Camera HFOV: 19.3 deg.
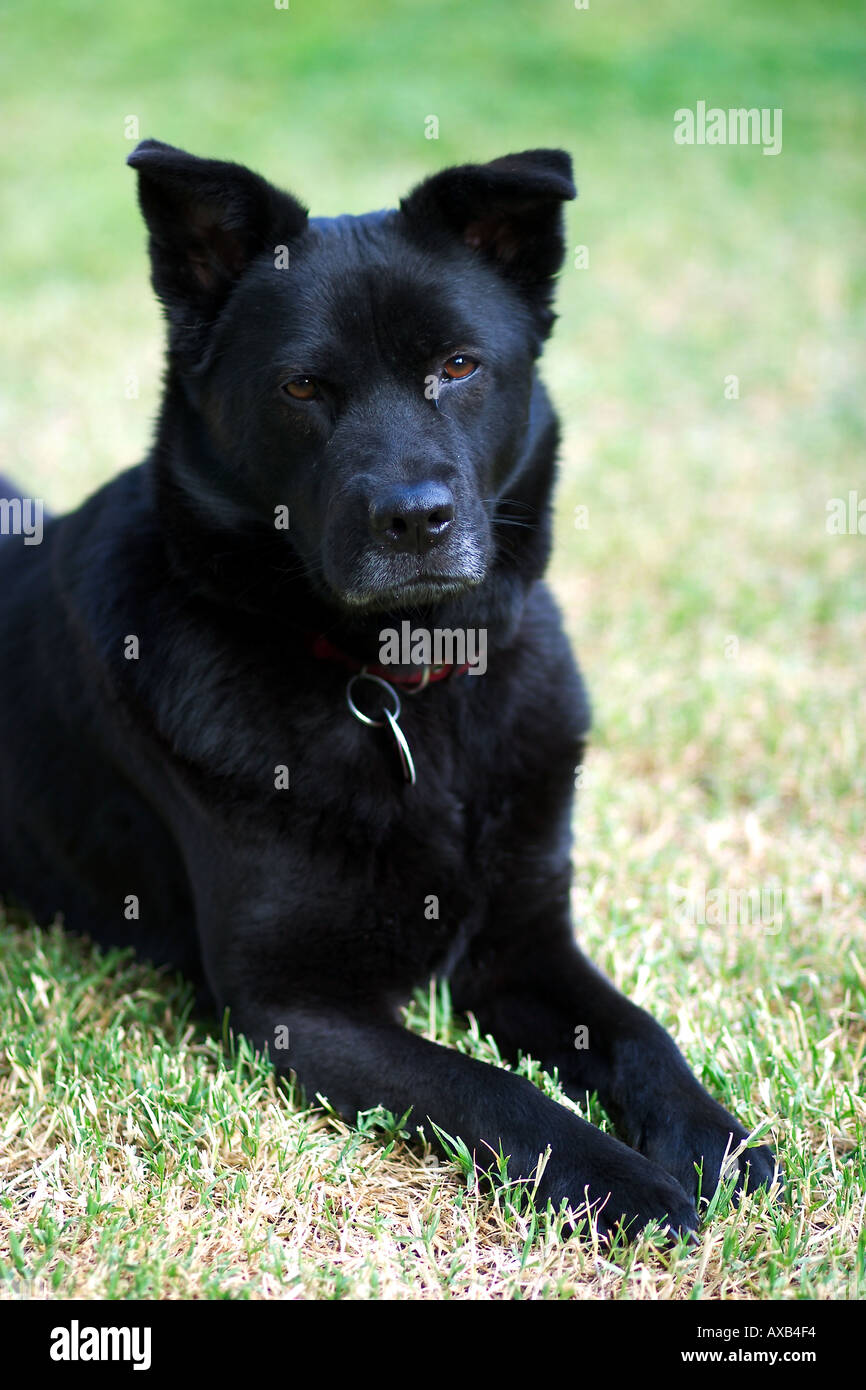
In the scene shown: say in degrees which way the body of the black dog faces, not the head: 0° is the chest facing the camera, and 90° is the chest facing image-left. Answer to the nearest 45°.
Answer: approximately 315°
